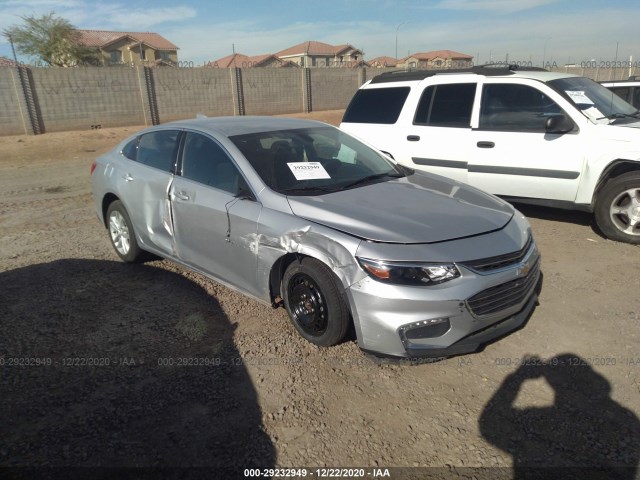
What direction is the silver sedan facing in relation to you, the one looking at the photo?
facing the viewer and to the right of the viewer

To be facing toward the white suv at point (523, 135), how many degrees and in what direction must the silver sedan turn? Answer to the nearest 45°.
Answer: approximately 90° to its left
